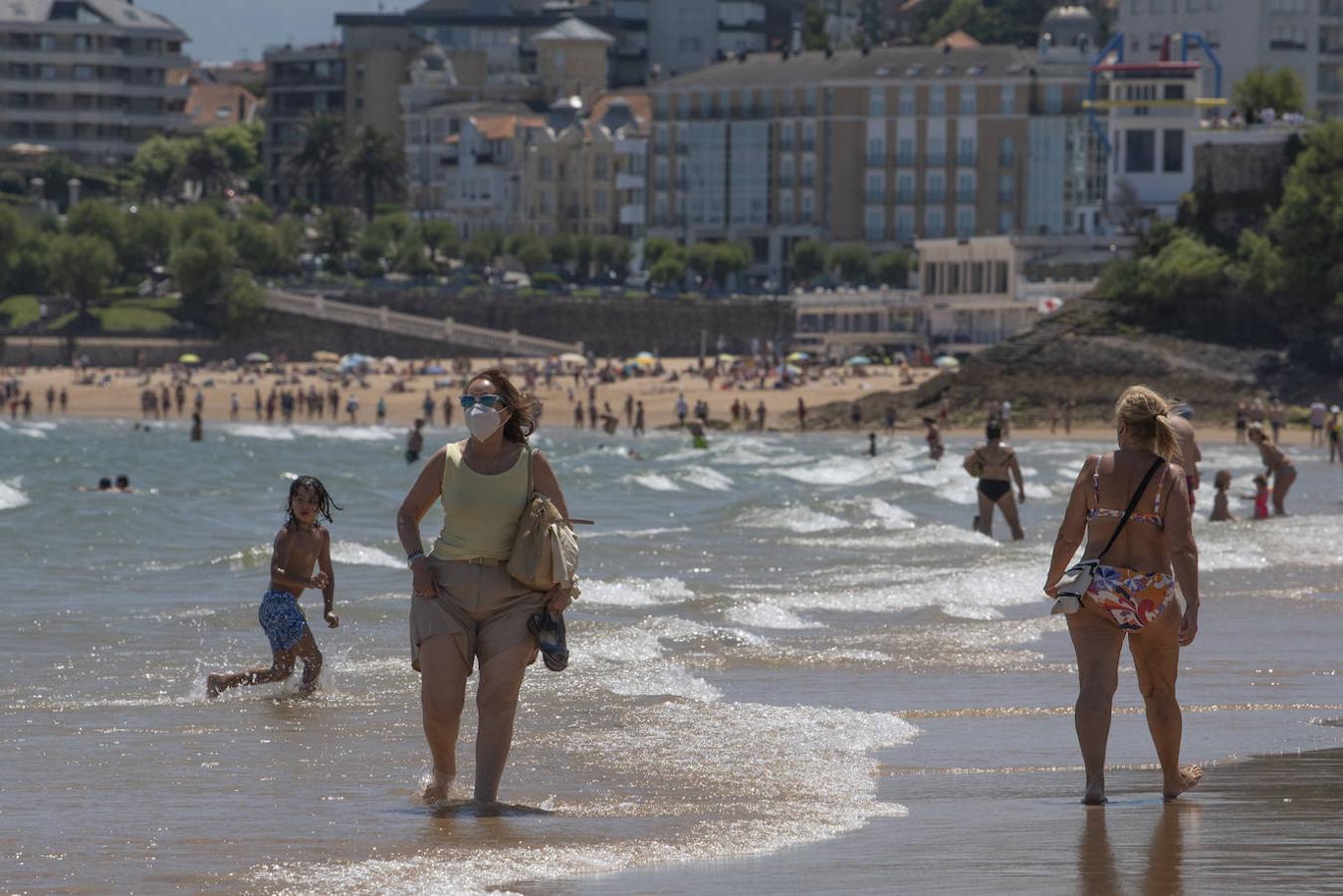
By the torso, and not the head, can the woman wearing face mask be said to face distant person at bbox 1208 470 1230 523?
no

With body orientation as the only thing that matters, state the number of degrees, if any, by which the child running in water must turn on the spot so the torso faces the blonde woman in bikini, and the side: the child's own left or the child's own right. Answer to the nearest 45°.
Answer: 0° — they already face them

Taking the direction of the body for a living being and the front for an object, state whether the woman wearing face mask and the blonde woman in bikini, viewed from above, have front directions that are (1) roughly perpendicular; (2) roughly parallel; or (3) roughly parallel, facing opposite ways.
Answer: roughly parallel, facing opposite ways

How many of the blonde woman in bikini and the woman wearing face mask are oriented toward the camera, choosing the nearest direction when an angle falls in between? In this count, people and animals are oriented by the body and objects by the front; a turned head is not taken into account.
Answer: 1

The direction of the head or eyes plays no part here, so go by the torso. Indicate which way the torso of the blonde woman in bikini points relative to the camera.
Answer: away from the camera

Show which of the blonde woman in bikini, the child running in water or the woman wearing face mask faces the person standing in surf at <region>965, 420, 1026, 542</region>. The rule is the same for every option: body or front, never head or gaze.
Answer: the blonde woman in bikini

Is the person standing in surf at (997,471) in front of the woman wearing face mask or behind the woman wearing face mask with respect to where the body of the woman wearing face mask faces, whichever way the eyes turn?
behind

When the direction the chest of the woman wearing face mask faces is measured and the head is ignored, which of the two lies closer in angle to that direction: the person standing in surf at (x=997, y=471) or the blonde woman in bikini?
the blonde woman in bikini

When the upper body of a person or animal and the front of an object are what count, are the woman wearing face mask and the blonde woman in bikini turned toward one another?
no

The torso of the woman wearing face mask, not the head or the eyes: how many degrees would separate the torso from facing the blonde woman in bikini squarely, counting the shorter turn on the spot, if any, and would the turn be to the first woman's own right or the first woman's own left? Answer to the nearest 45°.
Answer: approximately 90° to the first woman's own left

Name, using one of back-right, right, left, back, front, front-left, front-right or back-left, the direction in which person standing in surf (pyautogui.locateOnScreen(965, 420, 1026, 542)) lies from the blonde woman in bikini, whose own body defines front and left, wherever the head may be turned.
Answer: front

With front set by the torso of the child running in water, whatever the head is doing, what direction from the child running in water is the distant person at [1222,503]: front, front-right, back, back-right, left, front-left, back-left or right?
left

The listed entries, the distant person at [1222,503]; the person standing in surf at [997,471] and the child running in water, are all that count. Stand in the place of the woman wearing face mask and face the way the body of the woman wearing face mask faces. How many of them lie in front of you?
0

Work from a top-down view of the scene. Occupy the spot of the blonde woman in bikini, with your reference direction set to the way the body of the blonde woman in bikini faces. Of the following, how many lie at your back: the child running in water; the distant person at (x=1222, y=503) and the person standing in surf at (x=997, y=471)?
0

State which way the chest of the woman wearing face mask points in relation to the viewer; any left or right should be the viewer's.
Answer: facing the viewer

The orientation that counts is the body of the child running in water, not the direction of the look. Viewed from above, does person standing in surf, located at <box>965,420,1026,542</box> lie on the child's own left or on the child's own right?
on the child's own left

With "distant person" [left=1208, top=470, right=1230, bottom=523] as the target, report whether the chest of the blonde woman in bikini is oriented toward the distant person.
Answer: yes
